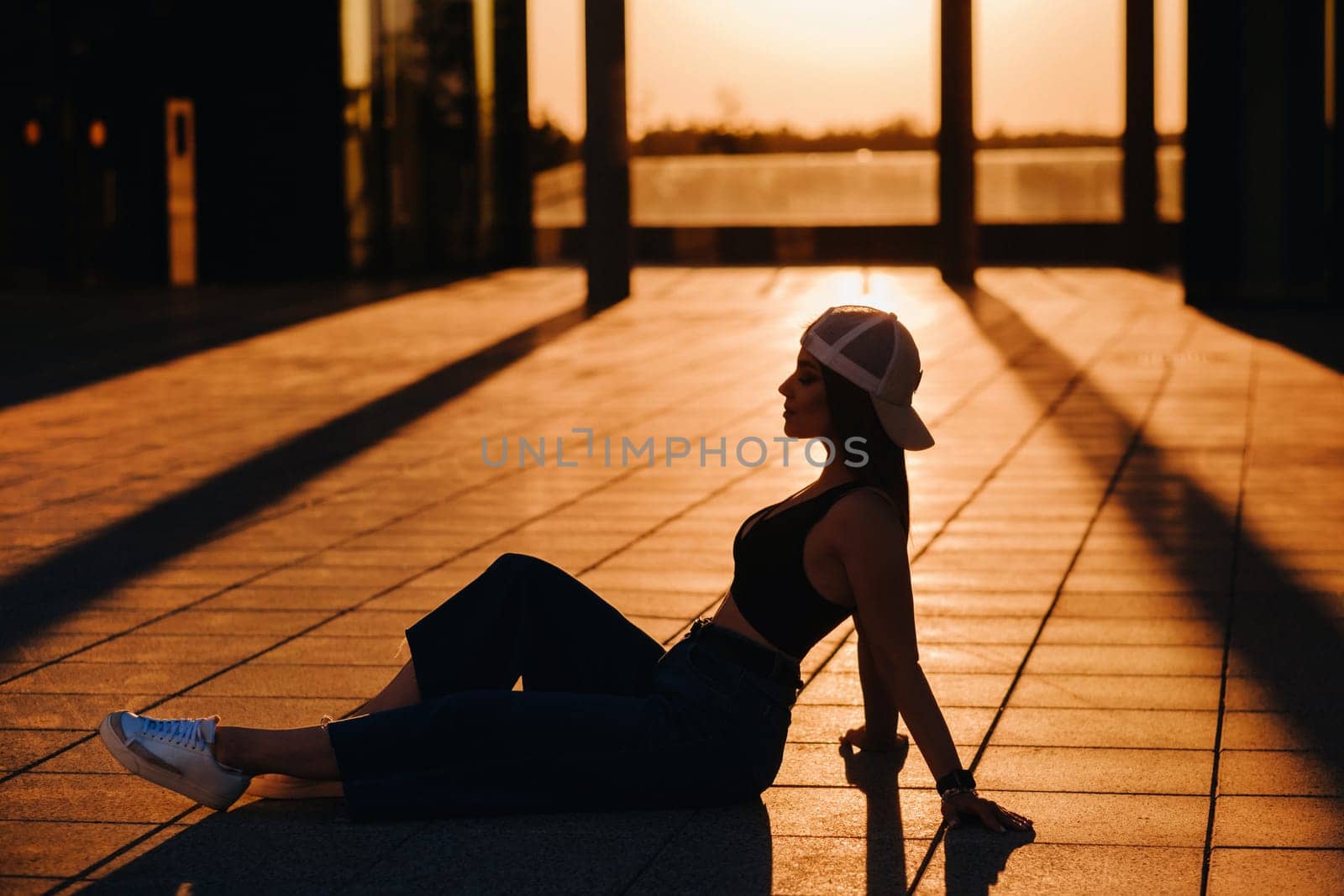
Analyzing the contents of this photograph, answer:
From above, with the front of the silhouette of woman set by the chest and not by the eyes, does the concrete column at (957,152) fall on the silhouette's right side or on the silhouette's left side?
on the silhouette's right side

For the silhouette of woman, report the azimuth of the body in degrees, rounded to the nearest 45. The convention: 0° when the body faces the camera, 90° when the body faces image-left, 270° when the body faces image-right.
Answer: approximately 90°

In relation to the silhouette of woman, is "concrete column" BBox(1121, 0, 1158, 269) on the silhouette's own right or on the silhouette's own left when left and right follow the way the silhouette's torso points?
on the silhouette's own right

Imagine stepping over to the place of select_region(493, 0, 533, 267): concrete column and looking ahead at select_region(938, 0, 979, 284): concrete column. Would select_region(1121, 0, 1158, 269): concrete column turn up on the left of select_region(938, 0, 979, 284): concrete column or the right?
left

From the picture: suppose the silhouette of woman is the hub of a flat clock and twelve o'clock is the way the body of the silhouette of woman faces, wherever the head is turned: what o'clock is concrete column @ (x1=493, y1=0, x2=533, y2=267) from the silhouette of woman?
The concrete column is roughly at 3 o'clock from the silhouette of woman.

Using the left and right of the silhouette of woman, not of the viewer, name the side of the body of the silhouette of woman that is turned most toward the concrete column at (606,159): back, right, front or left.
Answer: right
